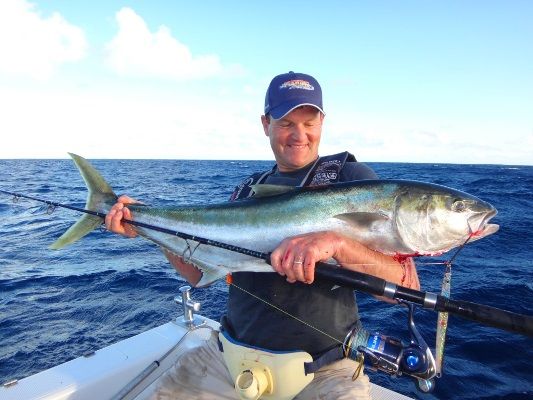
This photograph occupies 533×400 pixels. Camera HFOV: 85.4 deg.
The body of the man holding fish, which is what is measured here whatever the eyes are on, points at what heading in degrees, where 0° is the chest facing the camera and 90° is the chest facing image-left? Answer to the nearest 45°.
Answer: approximately 0°
